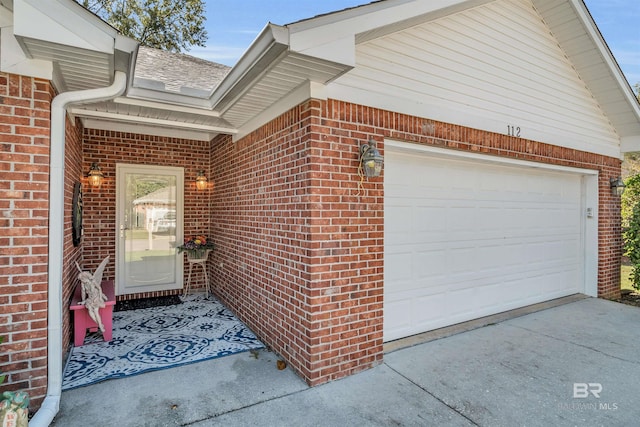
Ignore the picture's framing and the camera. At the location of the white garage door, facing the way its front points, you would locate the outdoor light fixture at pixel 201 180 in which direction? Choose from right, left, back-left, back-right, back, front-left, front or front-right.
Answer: back-right

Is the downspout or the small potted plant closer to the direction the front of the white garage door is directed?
the downspout

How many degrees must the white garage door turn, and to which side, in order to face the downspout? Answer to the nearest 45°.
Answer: approximately 90° to its right

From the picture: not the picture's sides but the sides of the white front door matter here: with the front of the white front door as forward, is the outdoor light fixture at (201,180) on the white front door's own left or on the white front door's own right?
on the white front door's own left

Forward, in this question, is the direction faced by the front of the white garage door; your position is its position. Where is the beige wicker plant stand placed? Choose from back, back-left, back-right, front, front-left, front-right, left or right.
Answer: back-right

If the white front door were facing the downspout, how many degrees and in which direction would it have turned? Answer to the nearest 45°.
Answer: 0° — it already faces it

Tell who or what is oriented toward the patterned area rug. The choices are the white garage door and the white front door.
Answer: the white front door

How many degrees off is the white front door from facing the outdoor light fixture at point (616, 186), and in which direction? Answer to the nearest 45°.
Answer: approximately 45° to its left

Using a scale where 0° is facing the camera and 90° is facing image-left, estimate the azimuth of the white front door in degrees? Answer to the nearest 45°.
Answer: approximately 0°
